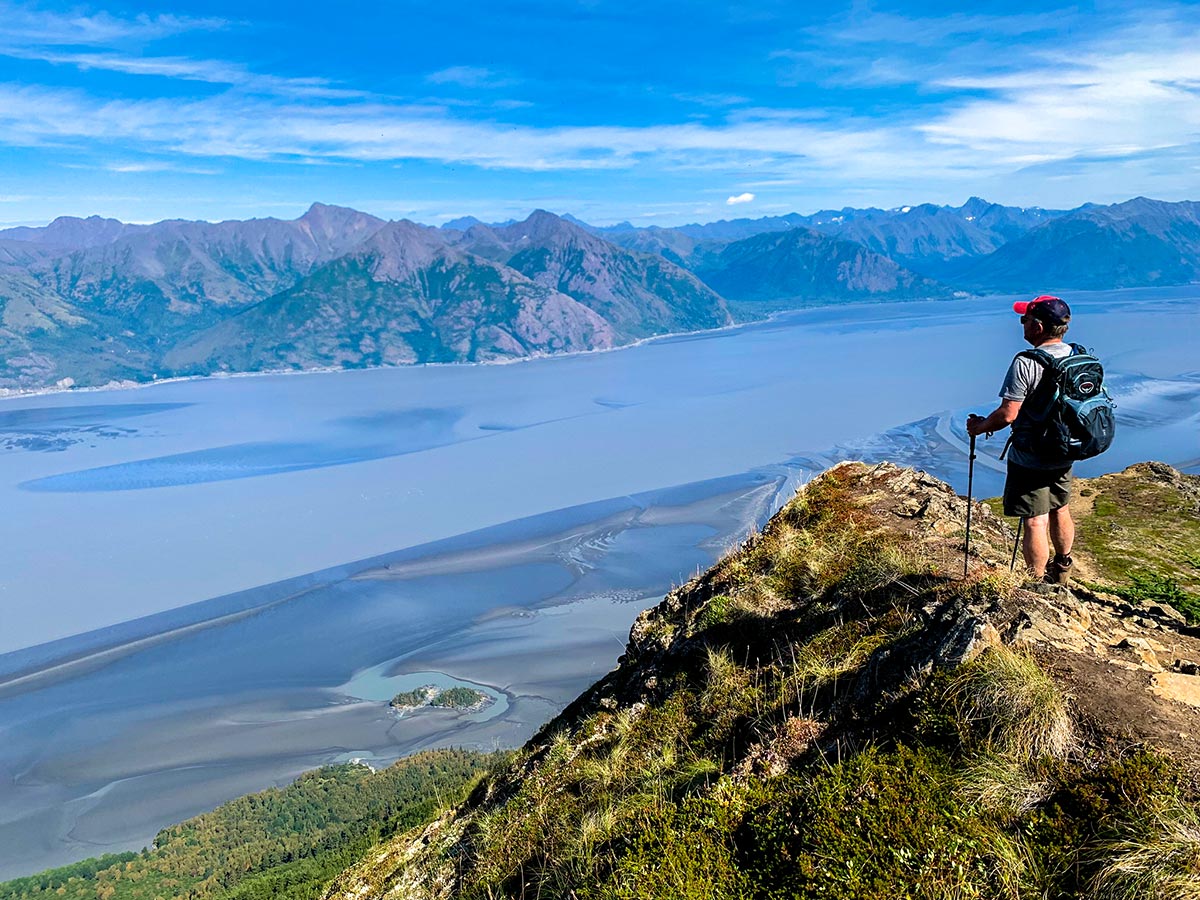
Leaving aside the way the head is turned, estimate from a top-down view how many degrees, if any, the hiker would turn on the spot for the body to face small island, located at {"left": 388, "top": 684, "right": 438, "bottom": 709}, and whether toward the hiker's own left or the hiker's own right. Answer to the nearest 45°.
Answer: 0° — they already face it

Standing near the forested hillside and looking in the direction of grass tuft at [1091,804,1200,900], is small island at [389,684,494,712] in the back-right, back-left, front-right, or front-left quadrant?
back-left

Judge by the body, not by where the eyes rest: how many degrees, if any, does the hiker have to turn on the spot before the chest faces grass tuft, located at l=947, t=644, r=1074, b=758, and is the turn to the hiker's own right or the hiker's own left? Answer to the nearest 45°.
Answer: approximately 135° to the hiker's own left

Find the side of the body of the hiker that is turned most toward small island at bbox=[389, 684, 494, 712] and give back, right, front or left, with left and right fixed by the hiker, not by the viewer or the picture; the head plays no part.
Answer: front

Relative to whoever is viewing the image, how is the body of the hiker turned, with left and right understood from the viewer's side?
facing away from the viewer and to the left of the viewer

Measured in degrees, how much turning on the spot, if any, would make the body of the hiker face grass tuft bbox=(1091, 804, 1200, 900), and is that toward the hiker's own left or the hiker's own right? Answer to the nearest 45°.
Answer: approximately 135° to the hiker's own left
